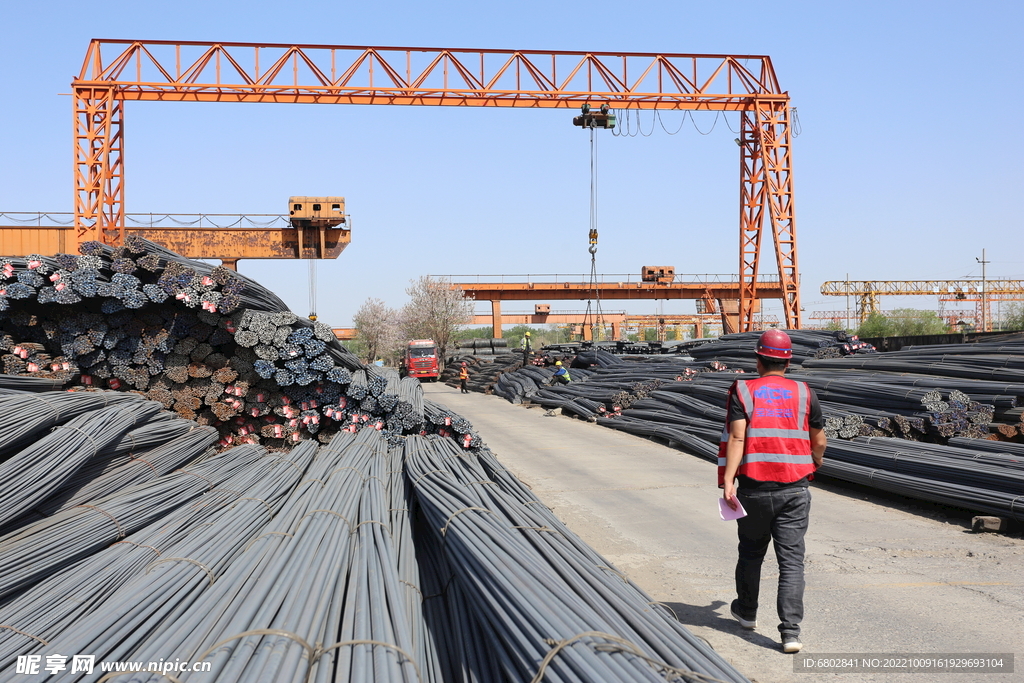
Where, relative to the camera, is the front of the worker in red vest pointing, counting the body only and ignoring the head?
away from the camera

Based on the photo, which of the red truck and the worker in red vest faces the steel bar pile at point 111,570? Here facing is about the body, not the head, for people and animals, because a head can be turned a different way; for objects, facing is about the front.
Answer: the red truck

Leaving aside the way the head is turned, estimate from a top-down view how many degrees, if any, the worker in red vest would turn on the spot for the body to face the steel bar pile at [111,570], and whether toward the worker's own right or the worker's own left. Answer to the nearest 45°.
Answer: approximately 90° to the worker's own left

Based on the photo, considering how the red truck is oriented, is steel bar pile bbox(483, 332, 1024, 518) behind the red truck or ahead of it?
ahead

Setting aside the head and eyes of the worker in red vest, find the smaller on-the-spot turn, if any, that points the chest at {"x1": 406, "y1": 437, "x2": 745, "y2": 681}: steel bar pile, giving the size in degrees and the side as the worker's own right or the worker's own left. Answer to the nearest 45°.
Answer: approximately 135° to the worker's own left

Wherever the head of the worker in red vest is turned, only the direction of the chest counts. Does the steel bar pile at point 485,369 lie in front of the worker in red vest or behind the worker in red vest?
in front

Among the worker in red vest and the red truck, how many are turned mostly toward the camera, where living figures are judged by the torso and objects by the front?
1

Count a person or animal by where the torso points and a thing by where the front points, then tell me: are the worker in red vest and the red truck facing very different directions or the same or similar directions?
very different directions

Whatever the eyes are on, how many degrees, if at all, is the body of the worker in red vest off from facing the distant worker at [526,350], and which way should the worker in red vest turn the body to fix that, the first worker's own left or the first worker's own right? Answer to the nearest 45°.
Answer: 0° — they already face them

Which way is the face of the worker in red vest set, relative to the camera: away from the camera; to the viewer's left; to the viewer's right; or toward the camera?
away from the camera
